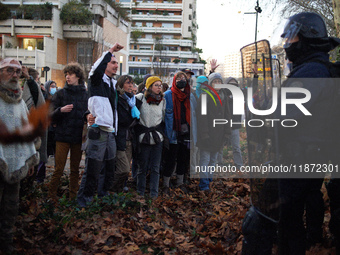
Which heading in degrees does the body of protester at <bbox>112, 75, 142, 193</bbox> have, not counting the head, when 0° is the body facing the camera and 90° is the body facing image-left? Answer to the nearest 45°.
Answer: approximately 315°

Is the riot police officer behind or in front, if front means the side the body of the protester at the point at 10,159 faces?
in front

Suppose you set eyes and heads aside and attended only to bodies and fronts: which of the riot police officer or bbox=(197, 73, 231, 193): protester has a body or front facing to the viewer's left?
the riot police officer

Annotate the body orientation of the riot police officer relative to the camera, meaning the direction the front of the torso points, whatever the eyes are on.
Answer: to the viewer's left

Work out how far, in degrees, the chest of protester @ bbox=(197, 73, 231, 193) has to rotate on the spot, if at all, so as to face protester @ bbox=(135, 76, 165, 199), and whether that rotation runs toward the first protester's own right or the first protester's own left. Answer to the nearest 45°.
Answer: approximately 90° to the first protester's own right

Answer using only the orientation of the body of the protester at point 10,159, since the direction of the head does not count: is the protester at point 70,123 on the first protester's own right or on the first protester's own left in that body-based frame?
on the first protester's own left

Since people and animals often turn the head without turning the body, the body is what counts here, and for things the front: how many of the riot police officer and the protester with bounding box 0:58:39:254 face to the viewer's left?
1
